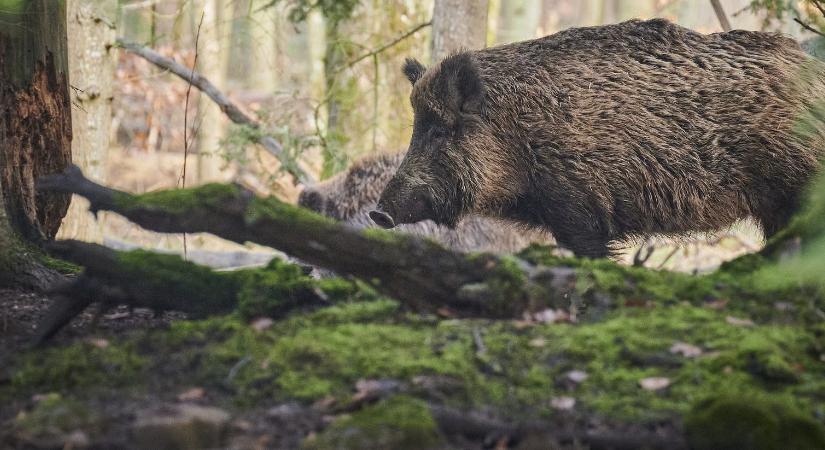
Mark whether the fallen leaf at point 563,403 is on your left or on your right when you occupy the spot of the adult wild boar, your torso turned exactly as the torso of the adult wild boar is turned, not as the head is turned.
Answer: on your left

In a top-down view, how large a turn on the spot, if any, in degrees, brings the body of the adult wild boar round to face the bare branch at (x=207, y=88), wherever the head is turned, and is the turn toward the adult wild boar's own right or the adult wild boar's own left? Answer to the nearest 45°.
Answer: approximately 45° to the adult wild boar's own right

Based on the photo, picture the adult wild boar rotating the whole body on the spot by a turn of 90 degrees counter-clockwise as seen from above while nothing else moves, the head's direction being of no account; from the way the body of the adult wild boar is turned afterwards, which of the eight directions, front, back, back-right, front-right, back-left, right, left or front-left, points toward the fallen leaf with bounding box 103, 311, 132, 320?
front-right

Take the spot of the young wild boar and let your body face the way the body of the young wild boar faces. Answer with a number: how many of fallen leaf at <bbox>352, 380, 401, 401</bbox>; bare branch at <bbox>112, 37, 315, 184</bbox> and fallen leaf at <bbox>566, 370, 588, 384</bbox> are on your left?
2

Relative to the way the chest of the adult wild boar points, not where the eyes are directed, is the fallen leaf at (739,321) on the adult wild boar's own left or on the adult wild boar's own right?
on the adult wild boar's own left

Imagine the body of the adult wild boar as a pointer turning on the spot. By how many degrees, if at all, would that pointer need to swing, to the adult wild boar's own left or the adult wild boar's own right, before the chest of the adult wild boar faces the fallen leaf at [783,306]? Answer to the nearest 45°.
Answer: approximately 90° to the adult wild boar's own left

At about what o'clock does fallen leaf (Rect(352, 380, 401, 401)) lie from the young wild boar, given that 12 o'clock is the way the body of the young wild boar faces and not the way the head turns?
The fallen leaf is roughly at 9 o'clock from the young wild boar.

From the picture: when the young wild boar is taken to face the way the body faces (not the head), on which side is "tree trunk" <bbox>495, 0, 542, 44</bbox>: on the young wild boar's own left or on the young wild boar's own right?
on the young wild boar's own right

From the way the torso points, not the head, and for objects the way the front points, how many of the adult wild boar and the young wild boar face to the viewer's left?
2

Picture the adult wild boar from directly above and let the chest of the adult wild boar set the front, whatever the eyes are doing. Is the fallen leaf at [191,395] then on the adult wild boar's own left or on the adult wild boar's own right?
on the adult wild boar's own left

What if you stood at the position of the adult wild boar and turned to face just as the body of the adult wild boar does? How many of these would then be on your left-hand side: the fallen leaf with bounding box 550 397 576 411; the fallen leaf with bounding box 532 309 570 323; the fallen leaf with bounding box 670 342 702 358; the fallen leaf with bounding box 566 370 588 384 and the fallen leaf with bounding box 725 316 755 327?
5

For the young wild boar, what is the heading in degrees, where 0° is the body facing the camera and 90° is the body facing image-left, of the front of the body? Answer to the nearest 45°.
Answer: approximately 90°

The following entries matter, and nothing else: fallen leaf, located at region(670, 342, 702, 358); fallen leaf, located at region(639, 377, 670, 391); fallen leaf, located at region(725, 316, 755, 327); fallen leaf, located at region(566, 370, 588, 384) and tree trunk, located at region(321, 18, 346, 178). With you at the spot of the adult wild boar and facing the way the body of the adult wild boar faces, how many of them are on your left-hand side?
4

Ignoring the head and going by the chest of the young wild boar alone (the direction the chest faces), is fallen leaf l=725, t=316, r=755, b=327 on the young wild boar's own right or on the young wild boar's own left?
on the young wild boar's own left

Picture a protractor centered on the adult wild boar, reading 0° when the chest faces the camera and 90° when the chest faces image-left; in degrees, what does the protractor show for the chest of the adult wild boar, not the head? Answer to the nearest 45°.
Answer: approximately 90°

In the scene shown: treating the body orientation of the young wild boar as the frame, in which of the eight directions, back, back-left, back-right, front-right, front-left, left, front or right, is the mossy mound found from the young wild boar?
left
